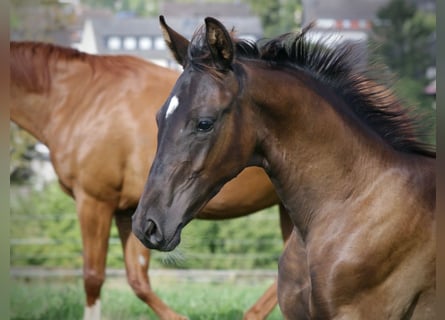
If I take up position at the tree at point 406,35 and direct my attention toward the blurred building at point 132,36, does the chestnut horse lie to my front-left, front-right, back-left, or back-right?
front-left

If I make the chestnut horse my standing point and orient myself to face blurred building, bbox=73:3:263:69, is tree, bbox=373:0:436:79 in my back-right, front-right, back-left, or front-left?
front-right

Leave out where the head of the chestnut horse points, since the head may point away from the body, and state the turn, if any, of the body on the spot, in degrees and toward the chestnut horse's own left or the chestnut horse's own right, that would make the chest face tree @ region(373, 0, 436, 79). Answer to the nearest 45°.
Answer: approximately 135° to the chestnut horse's own right

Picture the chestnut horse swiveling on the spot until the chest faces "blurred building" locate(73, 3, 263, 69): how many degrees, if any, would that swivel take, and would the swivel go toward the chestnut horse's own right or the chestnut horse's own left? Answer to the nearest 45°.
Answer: approximately 90° to the chestnut horse's own right

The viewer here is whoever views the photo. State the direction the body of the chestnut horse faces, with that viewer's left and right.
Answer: facing to the left of the viewer
